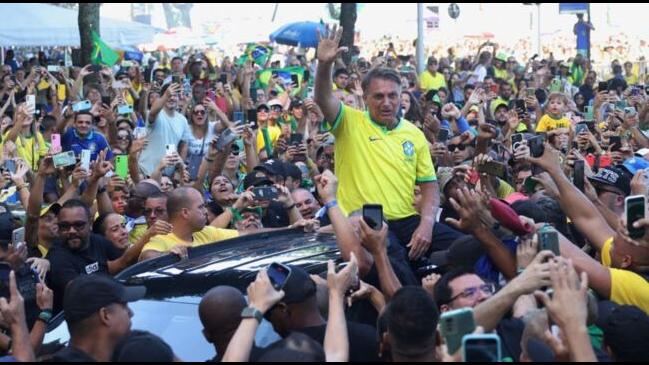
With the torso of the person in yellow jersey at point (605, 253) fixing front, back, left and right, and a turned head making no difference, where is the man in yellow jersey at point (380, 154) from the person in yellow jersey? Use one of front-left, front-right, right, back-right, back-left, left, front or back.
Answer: front-right

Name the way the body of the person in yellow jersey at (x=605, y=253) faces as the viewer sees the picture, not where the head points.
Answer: to the viewer's left

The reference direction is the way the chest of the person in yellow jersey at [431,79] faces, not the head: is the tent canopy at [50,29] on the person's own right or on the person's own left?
on the person's own right

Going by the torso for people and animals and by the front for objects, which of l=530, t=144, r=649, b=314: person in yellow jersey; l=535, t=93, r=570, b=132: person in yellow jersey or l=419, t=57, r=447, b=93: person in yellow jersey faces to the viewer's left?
l=530, t=144, r=649, b=314: person in yellow jersey

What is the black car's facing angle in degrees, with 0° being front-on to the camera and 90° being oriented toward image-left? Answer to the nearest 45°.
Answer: approximately 45°

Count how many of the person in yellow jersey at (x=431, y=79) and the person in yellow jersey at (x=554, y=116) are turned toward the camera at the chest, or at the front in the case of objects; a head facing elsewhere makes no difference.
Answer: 2

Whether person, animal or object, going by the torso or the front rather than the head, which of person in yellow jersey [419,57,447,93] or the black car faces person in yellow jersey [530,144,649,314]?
person in yellow jersey [419,57,447,93]

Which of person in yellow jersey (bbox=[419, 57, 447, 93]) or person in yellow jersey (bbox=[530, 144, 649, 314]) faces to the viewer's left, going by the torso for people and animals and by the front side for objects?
person in yellow jersey (bbox=[530, 144, 649, 314])

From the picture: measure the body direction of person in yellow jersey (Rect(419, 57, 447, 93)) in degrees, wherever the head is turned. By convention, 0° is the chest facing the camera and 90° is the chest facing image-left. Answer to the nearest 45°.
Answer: approximately 0°

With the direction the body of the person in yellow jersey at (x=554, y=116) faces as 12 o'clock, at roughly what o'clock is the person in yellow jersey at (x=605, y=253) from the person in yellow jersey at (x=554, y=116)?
the person in yellow jersey at (x=605, y=253) is roughly at 12 o'clock from the person in yellow jersey at (x=554, y=116).
